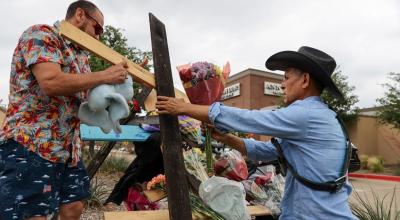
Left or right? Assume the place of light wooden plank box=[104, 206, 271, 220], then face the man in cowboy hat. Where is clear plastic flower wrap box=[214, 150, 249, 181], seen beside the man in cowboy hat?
left

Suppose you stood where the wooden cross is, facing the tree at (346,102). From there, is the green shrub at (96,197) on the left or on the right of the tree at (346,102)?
left

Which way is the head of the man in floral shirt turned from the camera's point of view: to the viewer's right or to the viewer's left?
to the viewer's right

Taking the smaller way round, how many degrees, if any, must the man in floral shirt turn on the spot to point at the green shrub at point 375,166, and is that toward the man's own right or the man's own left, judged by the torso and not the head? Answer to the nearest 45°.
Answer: approximately 45° to the man's own left

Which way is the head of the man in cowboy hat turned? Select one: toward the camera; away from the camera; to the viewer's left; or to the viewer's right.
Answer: to the viewer's left

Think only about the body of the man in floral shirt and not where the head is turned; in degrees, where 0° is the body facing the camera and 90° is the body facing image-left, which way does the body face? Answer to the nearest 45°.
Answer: approximately 270°
